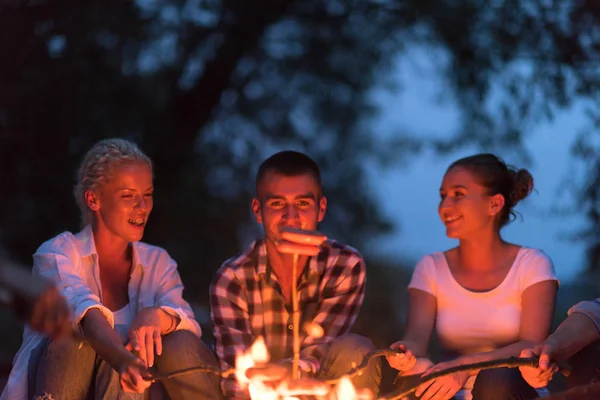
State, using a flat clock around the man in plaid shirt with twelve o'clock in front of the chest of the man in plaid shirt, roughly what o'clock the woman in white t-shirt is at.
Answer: The woman in white t-shirt is roughly at 9 o'clock from the man in plaid shirt.

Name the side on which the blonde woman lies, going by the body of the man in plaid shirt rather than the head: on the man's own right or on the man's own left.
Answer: on the man's own right

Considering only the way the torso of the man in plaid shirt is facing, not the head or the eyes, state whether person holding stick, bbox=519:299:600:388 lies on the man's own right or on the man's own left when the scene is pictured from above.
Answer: on the man's own left

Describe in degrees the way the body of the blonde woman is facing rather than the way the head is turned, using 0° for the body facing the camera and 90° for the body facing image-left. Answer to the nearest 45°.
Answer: approximately 315°

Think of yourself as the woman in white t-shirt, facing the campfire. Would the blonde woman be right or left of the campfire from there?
right

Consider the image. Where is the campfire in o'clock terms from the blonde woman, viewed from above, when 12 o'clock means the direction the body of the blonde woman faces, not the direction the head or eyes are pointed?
The campfire is roughly at 12 o'clock from the blonde woman.

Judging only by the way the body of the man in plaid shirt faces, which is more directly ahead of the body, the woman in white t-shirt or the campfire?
the campfire

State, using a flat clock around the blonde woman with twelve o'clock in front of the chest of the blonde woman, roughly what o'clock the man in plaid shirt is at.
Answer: The man in plaid shirt is roughly at 10 o'clock from the blonde woman.
